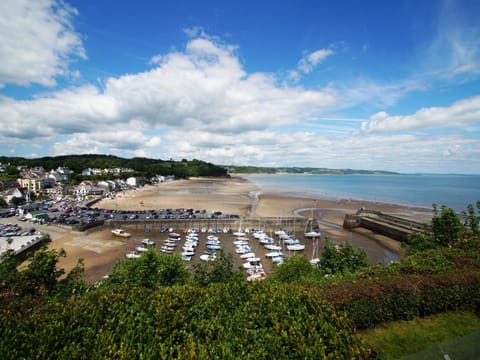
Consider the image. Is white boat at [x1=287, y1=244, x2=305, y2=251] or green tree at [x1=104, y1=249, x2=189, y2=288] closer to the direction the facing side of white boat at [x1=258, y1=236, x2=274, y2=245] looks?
the green tree

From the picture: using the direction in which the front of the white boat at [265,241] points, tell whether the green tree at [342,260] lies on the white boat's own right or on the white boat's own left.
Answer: on the white boat's own left

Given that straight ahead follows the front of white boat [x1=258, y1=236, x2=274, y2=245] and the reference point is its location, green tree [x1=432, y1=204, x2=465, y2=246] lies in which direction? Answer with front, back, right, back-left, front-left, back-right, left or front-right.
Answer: back-left
